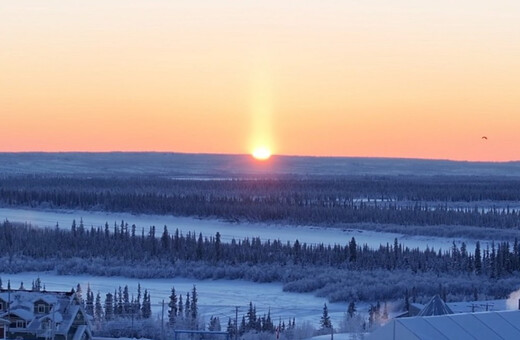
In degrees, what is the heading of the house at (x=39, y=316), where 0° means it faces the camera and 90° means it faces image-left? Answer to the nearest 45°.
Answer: approximately 45°

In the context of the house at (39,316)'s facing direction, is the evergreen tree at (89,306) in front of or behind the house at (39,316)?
behind

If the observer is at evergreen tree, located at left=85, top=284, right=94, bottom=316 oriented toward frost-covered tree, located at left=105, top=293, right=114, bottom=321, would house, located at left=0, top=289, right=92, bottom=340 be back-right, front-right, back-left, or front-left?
back-right

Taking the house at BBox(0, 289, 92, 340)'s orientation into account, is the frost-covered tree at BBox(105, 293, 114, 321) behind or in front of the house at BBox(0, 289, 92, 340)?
behind
